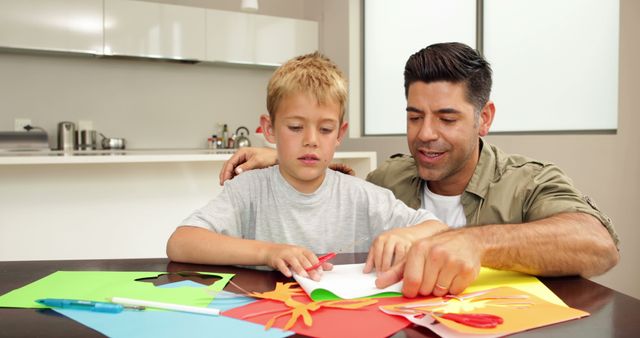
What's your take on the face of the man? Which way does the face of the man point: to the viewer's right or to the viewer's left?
to the viewer's left

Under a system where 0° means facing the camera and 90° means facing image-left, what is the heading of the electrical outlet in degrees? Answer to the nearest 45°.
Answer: approximately 0°
